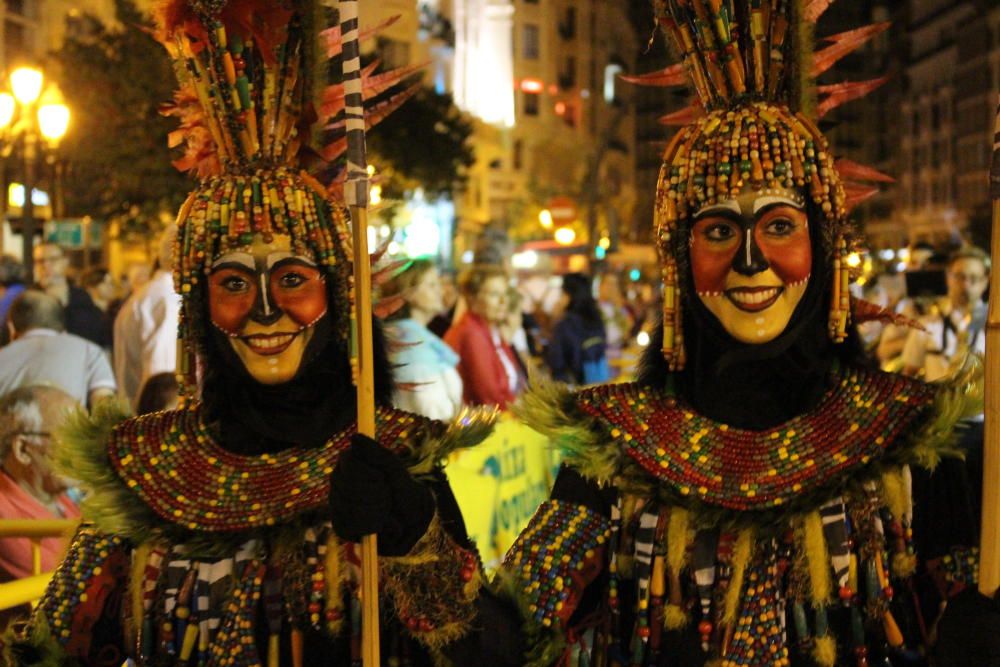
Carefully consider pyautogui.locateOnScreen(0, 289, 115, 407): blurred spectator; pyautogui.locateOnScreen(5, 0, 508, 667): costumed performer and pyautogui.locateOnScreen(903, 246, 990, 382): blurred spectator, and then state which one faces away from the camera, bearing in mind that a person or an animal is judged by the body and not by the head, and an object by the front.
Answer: pyautogui.locateOnScreen(0, 289, 115, 407): blurred spectator

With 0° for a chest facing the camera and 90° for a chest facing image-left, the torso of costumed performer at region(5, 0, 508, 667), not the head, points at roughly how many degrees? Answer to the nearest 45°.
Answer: approximately 0°

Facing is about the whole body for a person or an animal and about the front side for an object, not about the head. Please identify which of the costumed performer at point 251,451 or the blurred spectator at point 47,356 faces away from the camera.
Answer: the blurred spectator

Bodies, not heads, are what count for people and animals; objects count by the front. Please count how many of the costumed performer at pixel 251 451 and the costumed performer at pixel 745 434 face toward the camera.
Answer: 2

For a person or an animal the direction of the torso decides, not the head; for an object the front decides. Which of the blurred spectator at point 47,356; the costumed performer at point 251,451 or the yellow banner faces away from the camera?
the blurred spectator

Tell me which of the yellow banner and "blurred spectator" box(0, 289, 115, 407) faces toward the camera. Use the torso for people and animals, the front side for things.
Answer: the yellow banner

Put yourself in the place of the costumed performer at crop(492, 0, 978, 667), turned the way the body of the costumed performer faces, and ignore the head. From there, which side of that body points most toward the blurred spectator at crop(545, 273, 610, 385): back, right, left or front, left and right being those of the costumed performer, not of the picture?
back

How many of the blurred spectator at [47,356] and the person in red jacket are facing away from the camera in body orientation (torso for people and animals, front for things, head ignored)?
1

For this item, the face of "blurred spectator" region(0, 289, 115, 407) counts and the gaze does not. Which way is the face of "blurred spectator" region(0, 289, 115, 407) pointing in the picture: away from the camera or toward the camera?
away from the camera

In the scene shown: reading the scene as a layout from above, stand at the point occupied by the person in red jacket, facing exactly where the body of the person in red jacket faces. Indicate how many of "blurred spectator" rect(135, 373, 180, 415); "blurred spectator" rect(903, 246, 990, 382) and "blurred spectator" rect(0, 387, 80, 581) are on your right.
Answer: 2

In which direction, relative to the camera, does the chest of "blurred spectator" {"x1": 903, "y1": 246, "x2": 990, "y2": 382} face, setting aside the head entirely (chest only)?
toward the camera

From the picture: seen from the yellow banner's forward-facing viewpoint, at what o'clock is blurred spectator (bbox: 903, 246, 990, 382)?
The blurred spectator is roughly at 8 o'clock from the yellow banner.

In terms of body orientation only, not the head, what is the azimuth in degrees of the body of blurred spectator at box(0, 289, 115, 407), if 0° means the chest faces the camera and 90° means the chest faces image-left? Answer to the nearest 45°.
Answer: approximately 180°

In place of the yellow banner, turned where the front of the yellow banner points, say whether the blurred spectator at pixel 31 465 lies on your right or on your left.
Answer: on your right

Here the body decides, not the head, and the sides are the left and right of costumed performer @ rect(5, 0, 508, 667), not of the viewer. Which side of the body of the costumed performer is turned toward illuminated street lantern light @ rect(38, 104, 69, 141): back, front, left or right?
back

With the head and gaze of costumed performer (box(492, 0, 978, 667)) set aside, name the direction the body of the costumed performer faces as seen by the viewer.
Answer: toward the camera
